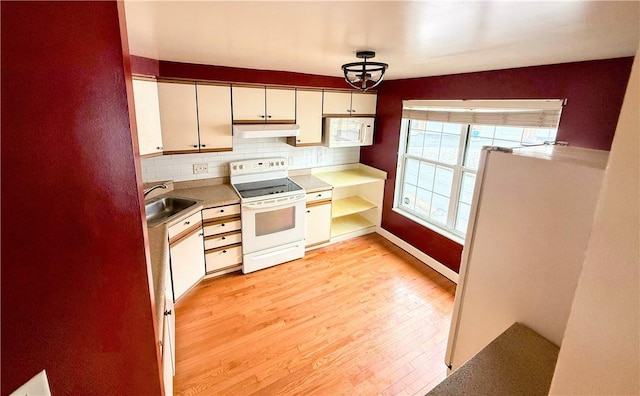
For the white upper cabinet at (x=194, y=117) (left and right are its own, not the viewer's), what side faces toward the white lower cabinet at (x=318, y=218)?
left

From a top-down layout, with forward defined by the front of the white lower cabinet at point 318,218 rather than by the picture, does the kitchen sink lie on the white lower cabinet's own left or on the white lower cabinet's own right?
on the white lower cabinet's own right

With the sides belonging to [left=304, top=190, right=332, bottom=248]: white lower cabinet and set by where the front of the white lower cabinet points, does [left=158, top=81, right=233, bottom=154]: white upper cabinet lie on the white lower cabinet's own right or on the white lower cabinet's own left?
on the white lower cabinet's own right

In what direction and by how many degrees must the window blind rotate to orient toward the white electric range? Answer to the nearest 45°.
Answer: approximately 45° to its right

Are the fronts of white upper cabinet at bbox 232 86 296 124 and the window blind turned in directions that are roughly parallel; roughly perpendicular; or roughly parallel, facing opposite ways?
roughly perpendicular

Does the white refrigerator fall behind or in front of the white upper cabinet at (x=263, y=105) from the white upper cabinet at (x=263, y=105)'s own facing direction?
in front

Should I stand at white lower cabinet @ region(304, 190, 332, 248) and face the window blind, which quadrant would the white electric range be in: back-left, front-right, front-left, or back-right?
back-right

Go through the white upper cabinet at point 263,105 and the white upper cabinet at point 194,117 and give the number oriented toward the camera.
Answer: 2

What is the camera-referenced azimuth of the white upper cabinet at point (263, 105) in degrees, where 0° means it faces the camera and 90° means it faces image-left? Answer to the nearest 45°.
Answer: approximately 0°

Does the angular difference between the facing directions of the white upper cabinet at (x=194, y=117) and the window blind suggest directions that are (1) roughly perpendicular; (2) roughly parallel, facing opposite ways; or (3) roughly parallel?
roughly perpendicular

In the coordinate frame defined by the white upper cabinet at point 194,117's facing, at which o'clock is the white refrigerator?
The white refrigerator is roughly at 11 o'clock from the white upper cabinet.

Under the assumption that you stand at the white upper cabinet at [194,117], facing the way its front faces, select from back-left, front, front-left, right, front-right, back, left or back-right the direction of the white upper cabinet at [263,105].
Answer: left

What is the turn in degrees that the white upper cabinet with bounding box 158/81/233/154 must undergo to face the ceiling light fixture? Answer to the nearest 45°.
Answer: approximately 45° to its left

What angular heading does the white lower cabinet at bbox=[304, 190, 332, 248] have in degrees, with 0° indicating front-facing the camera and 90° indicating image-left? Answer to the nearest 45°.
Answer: approximately 315°
